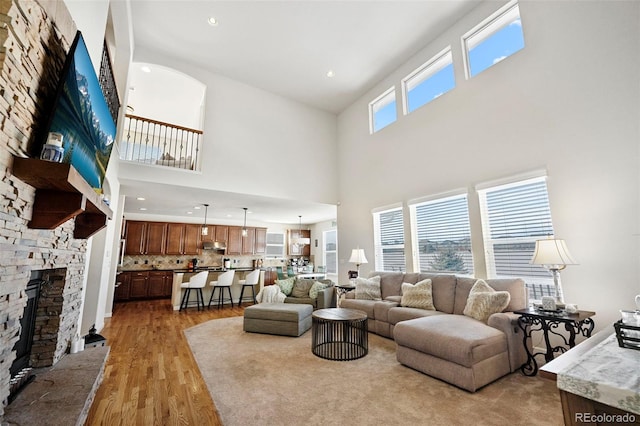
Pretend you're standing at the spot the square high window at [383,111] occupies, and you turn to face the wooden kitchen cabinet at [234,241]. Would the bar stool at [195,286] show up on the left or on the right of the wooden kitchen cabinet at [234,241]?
left

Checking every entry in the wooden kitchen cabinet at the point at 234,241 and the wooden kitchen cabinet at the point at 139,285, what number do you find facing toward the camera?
2

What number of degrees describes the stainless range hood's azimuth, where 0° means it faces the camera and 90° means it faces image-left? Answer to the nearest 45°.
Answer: approximately 0°

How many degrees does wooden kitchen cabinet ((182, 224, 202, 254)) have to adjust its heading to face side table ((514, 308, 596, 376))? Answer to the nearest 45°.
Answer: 0° — it already faces it

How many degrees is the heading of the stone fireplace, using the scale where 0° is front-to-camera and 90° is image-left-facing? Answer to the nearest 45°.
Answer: approximately 315°

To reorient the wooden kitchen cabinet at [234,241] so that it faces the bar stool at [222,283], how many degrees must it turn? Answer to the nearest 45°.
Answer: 0° — it already faces it

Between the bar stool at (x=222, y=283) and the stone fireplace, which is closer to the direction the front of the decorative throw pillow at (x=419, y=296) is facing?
the stone fireplace

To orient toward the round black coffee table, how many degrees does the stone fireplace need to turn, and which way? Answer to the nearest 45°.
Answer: approximately 45° to its left
